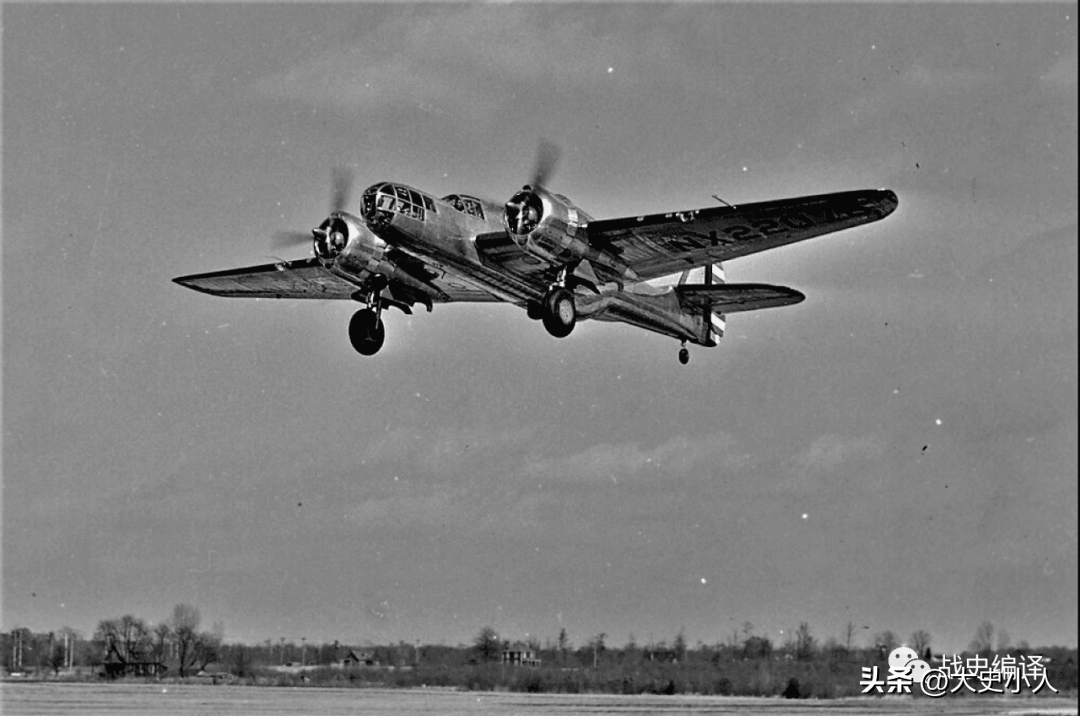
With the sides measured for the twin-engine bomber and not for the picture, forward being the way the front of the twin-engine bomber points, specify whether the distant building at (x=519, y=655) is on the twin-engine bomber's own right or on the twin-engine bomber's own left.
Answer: on the twin-engine bomber's own right

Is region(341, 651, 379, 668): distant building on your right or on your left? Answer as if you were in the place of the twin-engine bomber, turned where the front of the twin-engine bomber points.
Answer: on your right

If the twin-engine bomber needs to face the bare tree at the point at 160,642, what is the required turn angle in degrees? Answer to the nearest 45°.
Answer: approximately 90° to its right

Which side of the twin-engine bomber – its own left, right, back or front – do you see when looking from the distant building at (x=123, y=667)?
right

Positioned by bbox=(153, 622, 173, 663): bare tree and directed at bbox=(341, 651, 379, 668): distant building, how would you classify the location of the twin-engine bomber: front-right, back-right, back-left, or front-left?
front-right

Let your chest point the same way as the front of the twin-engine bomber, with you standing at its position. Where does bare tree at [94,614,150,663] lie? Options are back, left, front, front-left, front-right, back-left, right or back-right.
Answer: right

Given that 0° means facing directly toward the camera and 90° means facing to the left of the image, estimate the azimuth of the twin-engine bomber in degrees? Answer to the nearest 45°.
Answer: approximately 45°

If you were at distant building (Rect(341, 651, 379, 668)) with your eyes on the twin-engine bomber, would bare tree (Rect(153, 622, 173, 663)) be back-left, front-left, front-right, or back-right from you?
back-right
